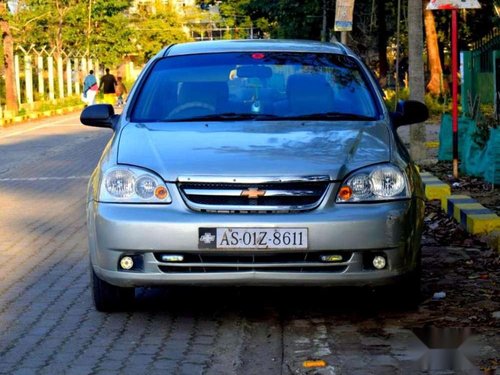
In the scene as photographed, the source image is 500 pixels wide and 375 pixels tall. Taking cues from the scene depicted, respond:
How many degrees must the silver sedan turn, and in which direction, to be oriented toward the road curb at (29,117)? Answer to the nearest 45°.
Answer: approximately 180°

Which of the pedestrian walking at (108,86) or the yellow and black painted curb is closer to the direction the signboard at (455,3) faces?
the yellow and black painted curb

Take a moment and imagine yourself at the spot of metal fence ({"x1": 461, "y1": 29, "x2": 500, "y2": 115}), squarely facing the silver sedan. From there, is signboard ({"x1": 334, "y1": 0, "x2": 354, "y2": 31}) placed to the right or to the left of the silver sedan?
right
